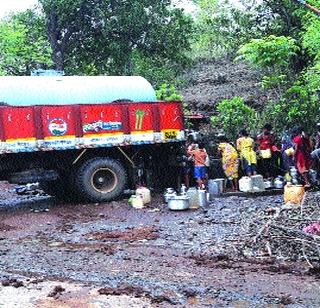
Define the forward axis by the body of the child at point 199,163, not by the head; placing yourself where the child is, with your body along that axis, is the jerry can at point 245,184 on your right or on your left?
on your right

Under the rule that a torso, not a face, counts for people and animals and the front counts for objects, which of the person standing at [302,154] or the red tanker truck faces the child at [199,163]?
the person standing

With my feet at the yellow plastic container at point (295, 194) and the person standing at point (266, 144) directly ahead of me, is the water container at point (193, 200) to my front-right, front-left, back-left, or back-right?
front-left

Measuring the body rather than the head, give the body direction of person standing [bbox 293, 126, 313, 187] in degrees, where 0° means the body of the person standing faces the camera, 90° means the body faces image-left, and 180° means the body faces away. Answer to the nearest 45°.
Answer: approximately 90°

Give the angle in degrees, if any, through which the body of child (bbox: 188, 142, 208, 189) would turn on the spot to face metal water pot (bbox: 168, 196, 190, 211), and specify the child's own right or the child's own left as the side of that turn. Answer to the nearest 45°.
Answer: approximately 135° to the child's own left

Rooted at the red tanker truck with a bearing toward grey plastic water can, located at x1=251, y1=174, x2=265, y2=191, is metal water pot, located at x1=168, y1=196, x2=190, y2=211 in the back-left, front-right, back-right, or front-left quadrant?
front-right

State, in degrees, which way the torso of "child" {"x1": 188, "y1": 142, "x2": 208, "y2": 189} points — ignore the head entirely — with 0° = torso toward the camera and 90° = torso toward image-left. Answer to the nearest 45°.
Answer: approximately 135°

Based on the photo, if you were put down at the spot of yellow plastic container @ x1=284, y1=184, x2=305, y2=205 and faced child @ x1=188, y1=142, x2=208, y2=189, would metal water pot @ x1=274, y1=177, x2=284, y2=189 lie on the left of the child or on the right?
right

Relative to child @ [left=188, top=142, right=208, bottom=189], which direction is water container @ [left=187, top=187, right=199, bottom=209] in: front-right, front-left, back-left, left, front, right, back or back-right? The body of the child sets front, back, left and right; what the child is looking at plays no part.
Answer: back-left
